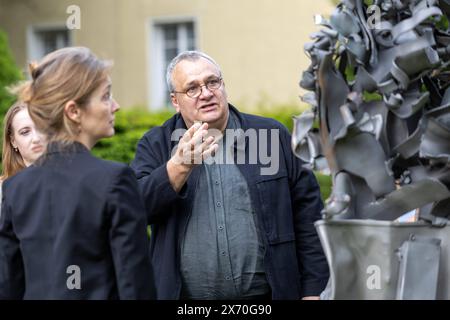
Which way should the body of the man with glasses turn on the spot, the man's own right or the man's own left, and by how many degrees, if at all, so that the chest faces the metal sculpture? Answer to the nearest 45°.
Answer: approximately 45° to the man's own left

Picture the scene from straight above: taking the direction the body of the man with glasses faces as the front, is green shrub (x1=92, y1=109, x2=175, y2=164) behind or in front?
behind

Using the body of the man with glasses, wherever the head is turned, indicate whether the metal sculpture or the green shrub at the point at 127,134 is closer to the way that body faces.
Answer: the metal sculpture

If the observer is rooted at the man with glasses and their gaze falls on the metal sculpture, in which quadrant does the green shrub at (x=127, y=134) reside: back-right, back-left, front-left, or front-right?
back-left

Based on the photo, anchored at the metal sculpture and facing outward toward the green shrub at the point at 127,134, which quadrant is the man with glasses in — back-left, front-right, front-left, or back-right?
front-left

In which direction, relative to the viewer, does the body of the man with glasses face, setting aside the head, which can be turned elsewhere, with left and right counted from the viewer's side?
facing the viewer
